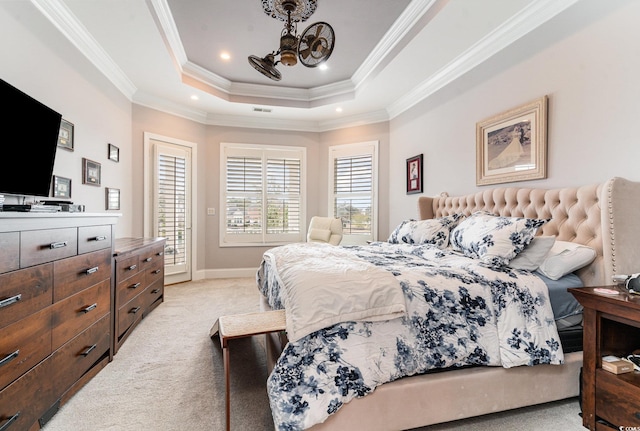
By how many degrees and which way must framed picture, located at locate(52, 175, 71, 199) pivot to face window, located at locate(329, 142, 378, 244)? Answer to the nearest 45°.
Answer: approximately 45° to its left

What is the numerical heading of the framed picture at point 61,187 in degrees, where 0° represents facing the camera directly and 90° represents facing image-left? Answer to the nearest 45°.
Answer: approximately 315°

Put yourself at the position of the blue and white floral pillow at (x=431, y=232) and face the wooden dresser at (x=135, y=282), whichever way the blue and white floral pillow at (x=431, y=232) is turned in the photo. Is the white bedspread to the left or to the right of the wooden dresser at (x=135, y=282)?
left

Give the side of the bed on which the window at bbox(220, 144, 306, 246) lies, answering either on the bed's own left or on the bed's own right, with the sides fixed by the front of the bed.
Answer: on the bed's own right

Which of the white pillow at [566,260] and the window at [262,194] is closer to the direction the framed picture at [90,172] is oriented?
the white pillow

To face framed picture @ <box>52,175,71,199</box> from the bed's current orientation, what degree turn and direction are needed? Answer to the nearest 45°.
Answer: approximately 45° to its right

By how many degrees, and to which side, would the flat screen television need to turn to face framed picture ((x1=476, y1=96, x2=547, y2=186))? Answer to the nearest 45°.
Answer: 0° — it already faces it

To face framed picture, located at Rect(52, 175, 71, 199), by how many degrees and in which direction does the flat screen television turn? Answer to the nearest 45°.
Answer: approximately 135° to its left

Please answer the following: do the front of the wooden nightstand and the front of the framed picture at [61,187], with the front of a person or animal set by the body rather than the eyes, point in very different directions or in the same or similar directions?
very different directions
